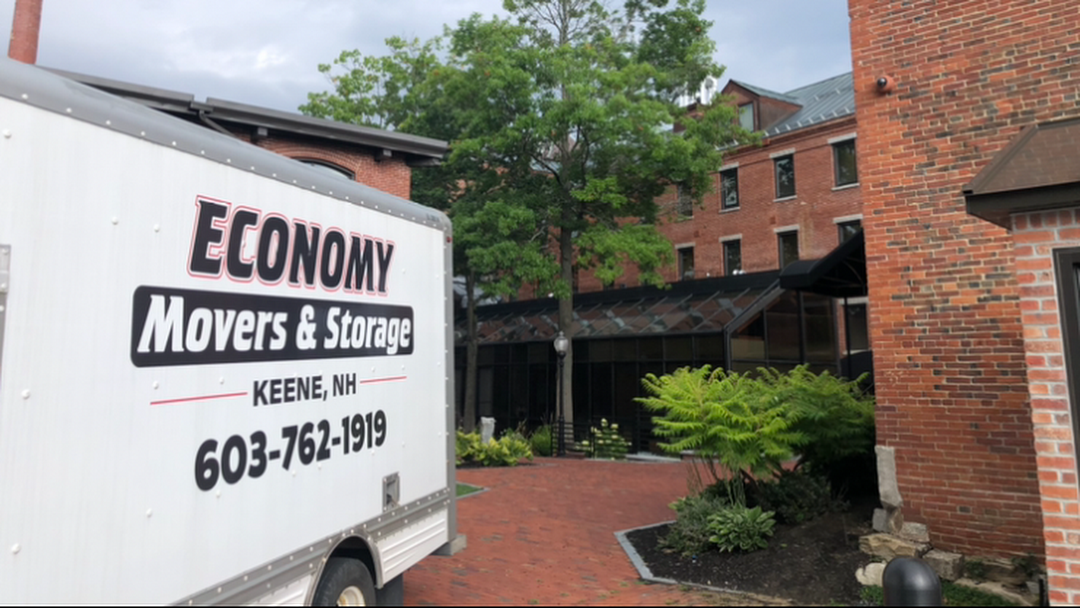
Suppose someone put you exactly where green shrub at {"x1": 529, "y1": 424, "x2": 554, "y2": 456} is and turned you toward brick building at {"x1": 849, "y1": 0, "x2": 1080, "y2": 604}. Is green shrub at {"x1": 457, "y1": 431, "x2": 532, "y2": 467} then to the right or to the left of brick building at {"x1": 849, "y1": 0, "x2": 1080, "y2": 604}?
right

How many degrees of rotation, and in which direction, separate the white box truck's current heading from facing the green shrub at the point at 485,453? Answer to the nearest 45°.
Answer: approximately 180°

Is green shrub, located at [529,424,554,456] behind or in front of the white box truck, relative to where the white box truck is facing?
behind

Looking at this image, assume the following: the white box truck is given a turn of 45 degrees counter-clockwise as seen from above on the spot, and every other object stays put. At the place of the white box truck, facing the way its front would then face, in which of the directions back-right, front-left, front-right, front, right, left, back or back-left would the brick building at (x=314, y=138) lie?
back

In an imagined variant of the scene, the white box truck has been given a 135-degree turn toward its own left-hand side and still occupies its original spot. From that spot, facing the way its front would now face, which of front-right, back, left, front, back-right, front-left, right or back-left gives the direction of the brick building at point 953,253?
front

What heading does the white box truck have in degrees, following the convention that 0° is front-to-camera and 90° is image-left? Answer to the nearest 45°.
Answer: approximately 45°

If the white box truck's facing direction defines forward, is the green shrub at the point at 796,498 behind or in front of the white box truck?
behind

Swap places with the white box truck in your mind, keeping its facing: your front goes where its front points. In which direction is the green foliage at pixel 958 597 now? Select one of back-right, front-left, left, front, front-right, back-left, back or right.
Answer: back-left

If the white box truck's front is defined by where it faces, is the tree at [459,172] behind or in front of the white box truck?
behind

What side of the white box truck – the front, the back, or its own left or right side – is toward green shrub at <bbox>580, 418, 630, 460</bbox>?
back
